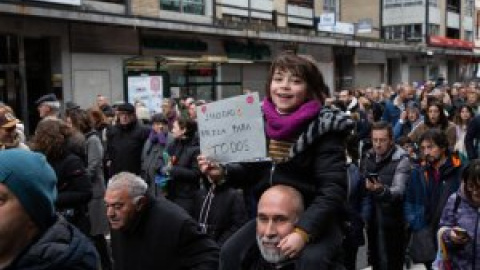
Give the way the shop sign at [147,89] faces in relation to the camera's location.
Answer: facing the viewer

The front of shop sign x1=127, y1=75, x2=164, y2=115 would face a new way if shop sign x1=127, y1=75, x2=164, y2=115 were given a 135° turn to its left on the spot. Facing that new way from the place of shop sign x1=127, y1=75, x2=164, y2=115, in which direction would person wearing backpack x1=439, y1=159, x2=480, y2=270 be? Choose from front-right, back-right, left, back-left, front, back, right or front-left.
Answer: back-right

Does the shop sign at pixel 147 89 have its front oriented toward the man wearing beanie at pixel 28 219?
yes

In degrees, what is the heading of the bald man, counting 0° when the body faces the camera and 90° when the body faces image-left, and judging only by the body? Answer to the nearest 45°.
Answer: approximately 45°

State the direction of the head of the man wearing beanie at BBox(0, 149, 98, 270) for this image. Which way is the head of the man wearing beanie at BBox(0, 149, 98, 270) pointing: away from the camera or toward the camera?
toward the camera
